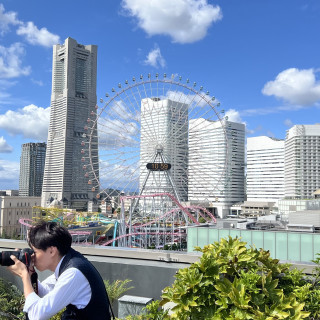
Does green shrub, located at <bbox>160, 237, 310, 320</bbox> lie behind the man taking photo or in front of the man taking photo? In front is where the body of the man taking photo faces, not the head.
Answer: behind

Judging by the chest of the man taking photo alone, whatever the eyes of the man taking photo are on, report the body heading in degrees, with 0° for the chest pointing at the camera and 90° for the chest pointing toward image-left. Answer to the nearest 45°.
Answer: approximately 90°

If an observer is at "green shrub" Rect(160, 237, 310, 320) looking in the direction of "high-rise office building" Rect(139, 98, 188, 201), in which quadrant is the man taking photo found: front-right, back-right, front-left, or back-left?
back-left

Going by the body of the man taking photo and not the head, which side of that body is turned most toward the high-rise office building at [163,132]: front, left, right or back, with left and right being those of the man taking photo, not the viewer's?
right
